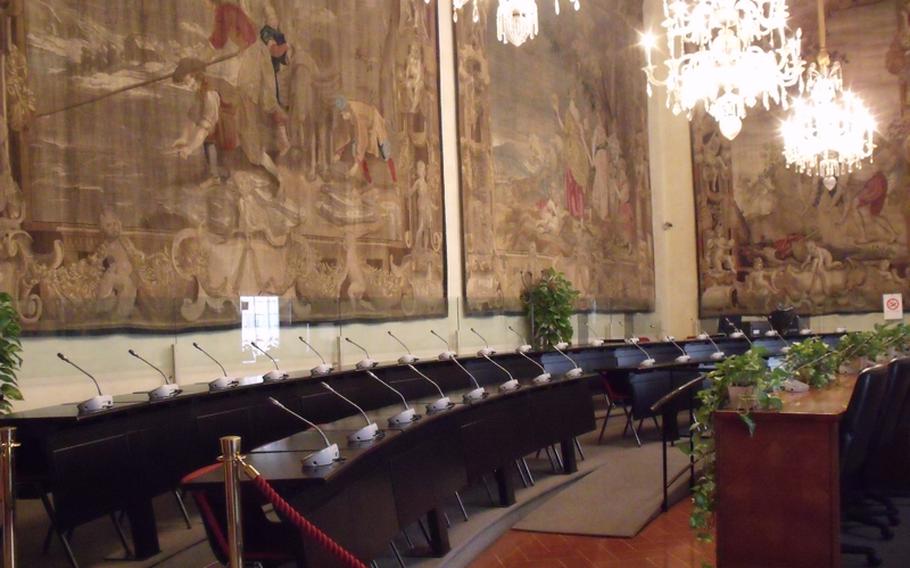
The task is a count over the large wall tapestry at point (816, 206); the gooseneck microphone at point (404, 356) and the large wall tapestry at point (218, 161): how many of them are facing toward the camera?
2

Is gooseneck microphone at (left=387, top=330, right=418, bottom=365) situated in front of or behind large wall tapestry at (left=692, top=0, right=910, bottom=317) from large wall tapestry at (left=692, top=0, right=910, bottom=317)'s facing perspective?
in front

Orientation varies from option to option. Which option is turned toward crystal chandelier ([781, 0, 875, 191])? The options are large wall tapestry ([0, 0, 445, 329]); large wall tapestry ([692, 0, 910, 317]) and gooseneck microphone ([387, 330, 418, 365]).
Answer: large wall tapestry ([692, 0, 910, 317])

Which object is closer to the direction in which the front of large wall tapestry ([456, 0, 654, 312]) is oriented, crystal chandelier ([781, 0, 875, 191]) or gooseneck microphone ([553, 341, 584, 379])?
the gooseneck microphone

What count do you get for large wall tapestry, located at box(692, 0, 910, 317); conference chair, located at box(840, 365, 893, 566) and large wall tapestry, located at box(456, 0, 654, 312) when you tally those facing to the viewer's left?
1

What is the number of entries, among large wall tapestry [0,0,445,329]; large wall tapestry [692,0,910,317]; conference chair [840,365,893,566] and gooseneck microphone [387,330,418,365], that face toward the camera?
2

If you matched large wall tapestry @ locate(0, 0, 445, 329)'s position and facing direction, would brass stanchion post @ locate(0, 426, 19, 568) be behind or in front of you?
in front

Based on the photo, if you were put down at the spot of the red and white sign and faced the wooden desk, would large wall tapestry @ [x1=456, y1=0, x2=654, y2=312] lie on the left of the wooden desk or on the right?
right

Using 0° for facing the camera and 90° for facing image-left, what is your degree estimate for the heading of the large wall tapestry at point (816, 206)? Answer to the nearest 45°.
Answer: approximately 0°

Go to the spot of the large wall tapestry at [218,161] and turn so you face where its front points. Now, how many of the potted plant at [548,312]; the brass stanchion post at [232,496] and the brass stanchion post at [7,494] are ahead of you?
2

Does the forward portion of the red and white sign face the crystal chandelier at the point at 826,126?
yes

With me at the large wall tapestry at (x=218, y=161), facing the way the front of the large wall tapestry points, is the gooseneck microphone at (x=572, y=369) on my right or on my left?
on my left
